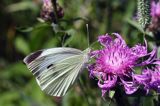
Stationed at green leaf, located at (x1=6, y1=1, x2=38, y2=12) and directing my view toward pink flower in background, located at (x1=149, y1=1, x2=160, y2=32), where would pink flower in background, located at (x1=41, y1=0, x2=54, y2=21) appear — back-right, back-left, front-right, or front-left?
front-right

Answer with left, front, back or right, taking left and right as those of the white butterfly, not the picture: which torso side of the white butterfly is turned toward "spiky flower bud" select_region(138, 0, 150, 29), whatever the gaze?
front

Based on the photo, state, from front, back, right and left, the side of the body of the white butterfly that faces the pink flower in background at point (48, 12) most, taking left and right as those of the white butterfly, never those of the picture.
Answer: left

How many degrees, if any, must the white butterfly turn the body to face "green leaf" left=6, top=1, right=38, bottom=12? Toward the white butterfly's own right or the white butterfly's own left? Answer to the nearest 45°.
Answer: approximately 90° to the white butterfly's own left

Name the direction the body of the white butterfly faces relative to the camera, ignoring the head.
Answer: to the viewer's right

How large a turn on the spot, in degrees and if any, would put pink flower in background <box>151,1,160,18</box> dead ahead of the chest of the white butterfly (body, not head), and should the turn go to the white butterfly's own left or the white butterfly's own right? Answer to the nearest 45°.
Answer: approximately 45° to the white butterfly's own left

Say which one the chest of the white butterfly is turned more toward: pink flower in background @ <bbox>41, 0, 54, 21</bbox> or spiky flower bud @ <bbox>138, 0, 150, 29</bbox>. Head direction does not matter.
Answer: the spiky flower bud
